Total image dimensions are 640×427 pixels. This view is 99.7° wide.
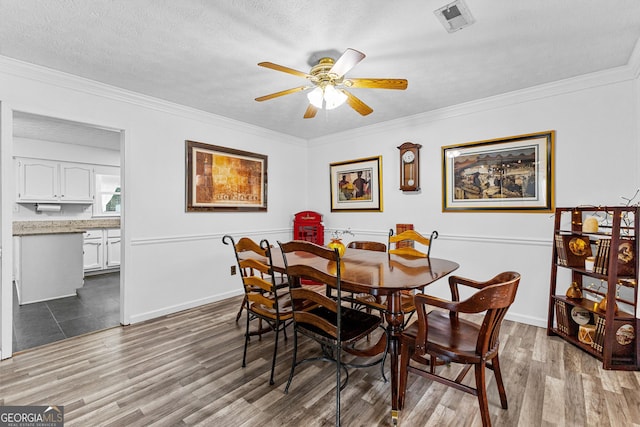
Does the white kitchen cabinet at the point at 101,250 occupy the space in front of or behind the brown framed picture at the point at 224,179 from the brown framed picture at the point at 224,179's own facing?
behind

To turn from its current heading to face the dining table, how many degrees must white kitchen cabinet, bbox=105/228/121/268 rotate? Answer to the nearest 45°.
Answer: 0° — it already faces it

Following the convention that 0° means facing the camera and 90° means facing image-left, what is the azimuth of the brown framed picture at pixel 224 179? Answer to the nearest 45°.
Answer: approximately 315°

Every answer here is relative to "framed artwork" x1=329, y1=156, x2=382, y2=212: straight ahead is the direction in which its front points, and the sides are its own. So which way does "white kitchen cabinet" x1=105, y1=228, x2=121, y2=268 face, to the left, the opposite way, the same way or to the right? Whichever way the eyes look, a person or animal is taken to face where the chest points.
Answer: to the left

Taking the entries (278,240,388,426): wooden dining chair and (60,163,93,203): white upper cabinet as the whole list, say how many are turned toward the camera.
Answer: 1

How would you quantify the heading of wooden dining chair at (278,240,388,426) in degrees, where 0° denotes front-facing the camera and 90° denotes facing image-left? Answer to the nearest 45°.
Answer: approximately 225°

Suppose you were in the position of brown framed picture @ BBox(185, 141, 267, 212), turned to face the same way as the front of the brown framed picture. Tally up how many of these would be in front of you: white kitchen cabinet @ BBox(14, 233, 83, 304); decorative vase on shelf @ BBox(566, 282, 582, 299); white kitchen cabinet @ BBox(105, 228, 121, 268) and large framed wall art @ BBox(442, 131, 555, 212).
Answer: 2

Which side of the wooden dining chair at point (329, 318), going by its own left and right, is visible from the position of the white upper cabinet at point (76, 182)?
left

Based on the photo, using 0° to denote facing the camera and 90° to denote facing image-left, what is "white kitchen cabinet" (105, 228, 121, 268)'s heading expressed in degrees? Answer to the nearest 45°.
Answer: approximately 0°

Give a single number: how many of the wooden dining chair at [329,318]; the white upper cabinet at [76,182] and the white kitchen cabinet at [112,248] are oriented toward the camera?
2

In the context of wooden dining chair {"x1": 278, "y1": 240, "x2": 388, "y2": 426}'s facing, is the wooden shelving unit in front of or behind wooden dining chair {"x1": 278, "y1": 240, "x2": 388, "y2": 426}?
in front

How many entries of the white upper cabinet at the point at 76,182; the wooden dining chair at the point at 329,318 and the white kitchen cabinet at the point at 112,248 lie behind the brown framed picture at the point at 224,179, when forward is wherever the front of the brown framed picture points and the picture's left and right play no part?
2

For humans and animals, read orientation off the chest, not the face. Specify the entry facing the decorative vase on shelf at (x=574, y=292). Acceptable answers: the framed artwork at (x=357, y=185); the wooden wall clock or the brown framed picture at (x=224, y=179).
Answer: the brown framed picture

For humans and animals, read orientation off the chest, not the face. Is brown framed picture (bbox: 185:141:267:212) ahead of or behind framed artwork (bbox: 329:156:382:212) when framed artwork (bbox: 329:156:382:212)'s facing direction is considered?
ahead

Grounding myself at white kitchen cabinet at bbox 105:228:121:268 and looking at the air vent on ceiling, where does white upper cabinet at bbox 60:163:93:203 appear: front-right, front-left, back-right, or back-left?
back-right
